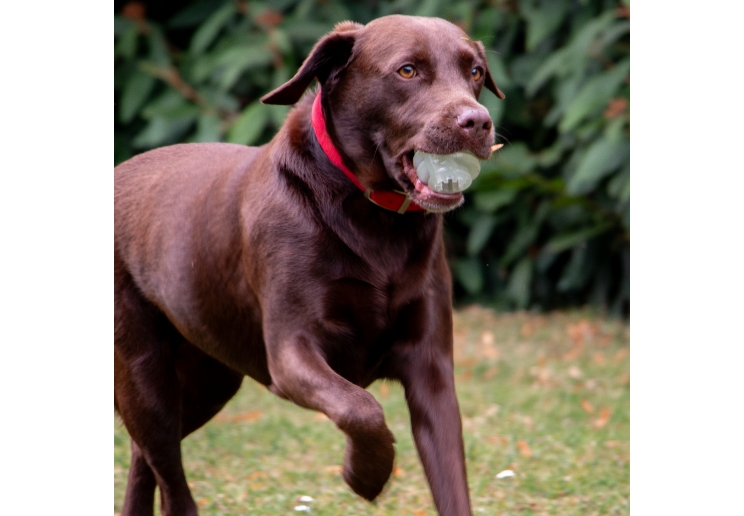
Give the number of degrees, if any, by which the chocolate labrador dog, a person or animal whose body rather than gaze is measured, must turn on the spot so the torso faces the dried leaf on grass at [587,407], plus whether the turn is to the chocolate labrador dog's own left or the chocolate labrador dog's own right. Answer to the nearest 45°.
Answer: approximately 90° to the chocolate labrador dog's own left

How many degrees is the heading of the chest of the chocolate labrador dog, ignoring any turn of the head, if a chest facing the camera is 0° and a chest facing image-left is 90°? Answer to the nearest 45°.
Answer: approximately 315°

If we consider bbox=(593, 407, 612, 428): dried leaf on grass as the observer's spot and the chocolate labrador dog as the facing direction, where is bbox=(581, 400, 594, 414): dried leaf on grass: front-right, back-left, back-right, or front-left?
back-right

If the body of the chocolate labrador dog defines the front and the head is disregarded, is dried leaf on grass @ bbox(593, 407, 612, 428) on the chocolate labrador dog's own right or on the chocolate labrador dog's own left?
on the chocolate labrador dog's own left
